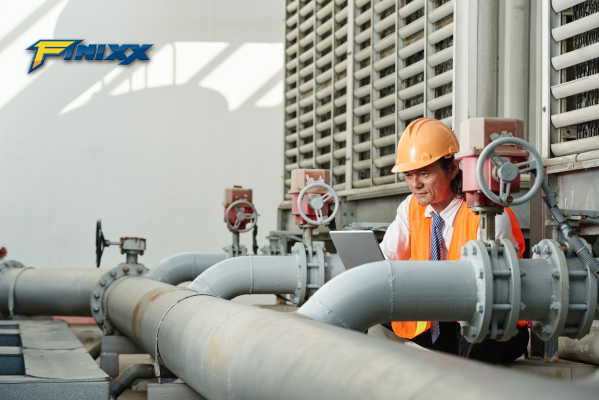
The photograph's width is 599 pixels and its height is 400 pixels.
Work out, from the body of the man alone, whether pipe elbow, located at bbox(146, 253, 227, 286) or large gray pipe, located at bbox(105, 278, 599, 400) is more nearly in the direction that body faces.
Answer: the large gray pipe

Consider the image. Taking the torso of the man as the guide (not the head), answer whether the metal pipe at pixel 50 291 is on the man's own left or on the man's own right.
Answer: on the man's own right

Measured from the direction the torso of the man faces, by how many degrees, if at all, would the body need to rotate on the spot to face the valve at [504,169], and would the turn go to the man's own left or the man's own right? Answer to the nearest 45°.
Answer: approximately 45° to the man's own left

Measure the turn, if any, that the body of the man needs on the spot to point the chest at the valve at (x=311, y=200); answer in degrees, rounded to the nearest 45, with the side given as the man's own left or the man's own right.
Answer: approximately 90° to the man's own right

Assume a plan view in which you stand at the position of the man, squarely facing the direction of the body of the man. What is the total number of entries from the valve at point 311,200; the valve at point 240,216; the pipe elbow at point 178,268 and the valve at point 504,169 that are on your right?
3

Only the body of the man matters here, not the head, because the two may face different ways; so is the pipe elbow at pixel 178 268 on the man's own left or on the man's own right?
on the man's own right

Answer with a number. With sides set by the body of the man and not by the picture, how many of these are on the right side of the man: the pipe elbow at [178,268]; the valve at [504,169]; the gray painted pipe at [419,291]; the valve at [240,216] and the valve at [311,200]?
3

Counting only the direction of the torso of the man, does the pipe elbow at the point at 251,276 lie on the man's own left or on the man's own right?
on the man's own right

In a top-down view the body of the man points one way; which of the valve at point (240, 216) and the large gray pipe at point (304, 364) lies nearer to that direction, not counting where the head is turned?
the large gray pipe

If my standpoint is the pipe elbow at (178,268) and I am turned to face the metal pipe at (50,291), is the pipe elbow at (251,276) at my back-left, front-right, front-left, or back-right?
back-left

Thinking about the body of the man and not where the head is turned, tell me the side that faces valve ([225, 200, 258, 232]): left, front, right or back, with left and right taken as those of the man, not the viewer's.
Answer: right

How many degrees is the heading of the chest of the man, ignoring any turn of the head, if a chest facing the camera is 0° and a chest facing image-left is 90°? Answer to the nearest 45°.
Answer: approximately 45°

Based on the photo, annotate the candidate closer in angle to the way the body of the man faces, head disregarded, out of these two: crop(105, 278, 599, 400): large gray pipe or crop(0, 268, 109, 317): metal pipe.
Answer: the large gray pipe
